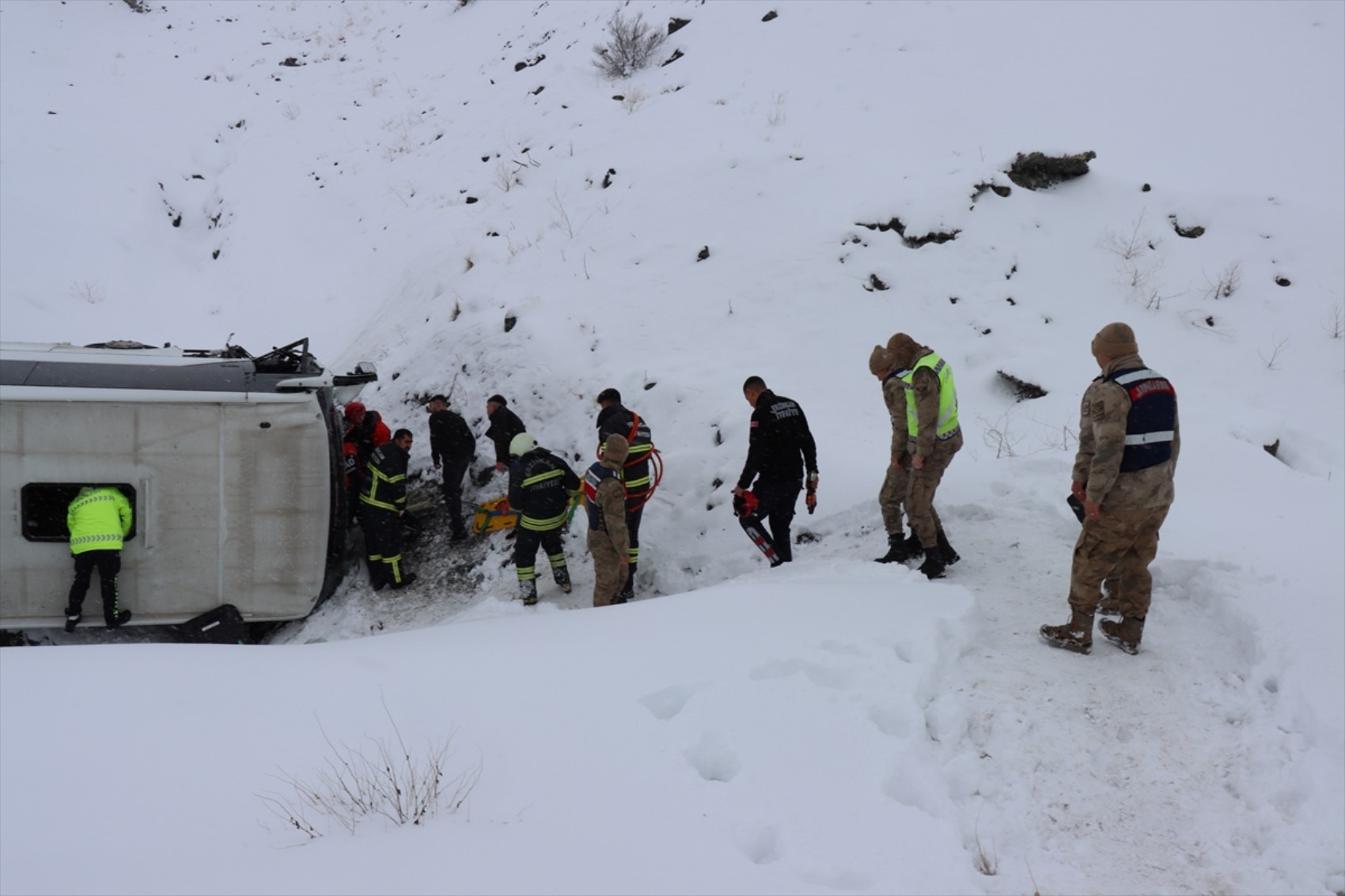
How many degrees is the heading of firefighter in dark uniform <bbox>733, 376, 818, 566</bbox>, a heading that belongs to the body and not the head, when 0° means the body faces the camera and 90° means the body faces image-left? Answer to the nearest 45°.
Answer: approximately 135°

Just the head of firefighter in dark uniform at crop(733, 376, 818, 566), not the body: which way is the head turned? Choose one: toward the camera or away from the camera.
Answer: away from the camera

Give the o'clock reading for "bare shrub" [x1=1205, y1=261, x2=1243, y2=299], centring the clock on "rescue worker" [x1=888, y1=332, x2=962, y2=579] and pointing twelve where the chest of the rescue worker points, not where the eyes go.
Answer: The bare shrub is roughly at 4 o'clock from the rescue worker.

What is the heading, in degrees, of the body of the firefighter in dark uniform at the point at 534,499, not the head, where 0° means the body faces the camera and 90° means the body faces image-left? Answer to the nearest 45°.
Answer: approximately 180°

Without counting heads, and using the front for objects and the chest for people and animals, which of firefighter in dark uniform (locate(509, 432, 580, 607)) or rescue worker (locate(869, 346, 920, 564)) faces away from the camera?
the firefighter in dark uniform

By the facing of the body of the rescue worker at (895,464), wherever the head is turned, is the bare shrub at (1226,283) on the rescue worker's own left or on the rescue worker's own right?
on the rescue worker's own right

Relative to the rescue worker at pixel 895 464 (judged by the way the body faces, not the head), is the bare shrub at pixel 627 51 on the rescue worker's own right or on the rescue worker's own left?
on the rescue worker's own right

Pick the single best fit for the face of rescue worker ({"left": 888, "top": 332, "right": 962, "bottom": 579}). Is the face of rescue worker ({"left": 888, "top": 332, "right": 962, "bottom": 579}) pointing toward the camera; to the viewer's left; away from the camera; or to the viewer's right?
to the viewer's left

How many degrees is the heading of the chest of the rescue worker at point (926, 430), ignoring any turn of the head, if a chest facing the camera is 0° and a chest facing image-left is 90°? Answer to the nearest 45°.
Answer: approximately 90°

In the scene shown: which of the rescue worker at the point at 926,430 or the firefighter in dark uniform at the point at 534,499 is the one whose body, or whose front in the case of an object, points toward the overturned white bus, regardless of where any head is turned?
the rescue worker

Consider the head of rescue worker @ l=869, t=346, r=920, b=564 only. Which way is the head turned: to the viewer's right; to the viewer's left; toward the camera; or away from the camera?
to the viewer's left

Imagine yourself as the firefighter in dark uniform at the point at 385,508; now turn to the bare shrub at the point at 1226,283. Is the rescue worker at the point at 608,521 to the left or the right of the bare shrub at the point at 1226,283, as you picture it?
right
